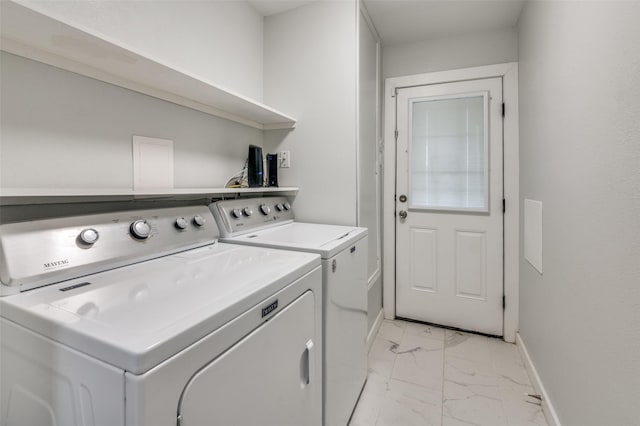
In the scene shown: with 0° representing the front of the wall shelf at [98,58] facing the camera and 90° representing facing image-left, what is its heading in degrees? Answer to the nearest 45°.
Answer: approximately 315°

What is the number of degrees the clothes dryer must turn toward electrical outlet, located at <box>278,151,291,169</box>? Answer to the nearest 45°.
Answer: approximately 90° to its left

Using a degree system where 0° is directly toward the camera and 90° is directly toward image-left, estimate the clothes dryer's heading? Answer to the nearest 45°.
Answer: approximately 315°
